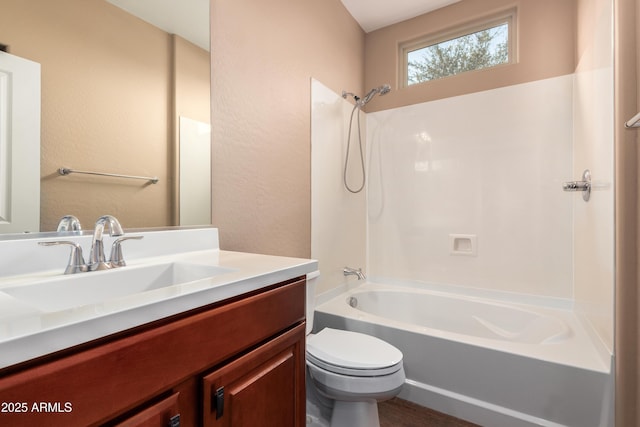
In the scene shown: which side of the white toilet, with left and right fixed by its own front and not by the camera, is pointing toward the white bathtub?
left

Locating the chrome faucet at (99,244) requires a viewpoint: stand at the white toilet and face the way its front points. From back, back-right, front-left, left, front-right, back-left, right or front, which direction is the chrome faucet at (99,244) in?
right

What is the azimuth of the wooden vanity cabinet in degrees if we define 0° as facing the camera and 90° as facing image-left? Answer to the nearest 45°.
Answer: approximately 315°

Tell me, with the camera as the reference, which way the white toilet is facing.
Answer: facing the viewer and to the right of the viewer

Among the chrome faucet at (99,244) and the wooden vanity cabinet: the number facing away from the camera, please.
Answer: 0

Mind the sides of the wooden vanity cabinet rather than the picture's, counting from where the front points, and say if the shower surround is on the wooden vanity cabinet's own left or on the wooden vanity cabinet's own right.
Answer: on the wooden vanity cabinet's own left

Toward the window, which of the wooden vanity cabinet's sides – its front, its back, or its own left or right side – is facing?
left

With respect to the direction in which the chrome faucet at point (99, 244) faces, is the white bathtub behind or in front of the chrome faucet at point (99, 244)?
in front

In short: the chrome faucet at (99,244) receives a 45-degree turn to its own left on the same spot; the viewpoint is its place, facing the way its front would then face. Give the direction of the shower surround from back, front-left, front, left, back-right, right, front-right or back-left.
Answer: front

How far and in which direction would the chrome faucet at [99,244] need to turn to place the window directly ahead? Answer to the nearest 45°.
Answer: approximately 45° to its left
